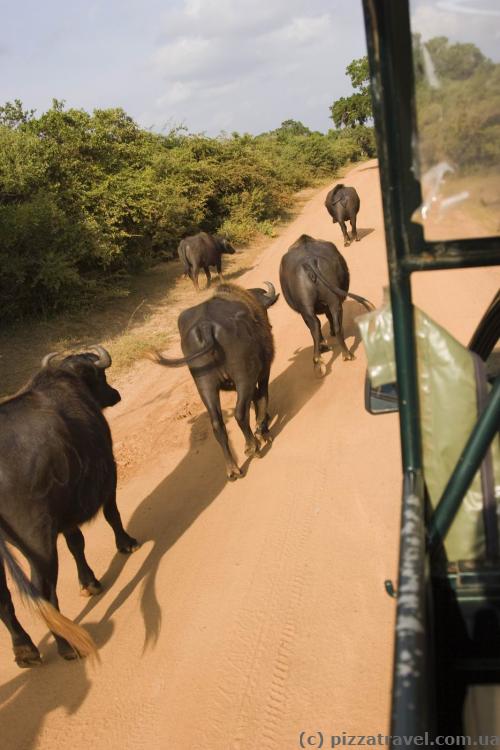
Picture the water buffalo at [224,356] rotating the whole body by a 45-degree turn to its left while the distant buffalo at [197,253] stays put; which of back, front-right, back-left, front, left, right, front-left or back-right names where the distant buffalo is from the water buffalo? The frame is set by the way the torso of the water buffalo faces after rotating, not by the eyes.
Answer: front

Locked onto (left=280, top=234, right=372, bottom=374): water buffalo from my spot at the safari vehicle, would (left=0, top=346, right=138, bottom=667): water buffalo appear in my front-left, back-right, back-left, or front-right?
front-left

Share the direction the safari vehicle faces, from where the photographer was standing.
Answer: facing away from the viewer

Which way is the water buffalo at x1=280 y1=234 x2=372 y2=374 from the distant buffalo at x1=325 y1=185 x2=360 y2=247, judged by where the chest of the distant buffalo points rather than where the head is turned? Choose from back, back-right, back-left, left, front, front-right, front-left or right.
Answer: back

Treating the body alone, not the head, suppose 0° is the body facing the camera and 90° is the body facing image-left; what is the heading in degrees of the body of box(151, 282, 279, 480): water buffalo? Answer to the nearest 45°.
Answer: approximately 225°

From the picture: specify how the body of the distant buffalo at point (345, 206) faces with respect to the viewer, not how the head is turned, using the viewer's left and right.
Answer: facing away from the viewer

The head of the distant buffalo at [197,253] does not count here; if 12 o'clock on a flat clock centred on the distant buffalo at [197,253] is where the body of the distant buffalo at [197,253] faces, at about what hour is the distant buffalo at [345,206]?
the distant buffalo at [345,206] is roughly at 1 o'clock from the distant buffalo at [197,253].

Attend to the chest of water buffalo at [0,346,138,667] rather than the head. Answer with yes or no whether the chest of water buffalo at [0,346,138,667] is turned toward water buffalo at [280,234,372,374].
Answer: yes

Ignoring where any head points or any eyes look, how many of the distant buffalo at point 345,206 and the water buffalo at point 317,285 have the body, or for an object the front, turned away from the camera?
2

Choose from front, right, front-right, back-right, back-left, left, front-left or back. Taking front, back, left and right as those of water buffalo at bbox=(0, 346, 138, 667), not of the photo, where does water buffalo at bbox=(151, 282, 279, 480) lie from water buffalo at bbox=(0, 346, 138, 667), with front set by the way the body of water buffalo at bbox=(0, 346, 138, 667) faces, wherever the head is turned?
front

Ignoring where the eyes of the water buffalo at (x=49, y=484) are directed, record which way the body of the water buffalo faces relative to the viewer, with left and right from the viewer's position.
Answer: facing away from the viewer and to the right of the viewer

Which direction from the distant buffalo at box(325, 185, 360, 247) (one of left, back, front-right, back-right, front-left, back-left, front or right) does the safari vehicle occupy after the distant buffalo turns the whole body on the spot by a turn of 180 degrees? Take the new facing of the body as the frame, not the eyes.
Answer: front

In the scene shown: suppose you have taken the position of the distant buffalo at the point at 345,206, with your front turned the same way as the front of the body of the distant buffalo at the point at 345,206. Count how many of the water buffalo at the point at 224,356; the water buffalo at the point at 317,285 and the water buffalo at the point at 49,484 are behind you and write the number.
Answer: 3

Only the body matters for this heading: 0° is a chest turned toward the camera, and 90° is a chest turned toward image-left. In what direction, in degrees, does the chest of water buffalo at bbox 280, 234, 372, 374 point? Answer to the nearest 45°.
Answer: approximately 180°

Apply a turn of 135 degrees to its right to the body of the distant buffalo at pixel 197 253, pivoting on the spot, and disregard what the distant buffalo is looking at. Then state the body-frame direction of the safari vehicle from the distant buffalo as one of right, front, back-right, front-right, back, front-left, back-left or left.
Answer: front

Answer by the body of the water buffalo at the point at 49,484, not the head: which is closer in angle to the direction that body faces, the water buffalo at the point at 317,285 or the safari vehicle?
the water buffalo

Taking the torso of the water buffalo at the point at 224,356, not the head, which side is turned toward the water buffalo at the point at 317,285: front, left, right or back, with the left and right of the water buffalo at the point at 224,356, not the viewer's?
front

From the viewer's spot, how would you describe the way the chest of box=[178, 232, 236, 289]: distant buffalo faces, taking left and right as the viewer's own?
facing away from the viewer and to the right of the viewer
